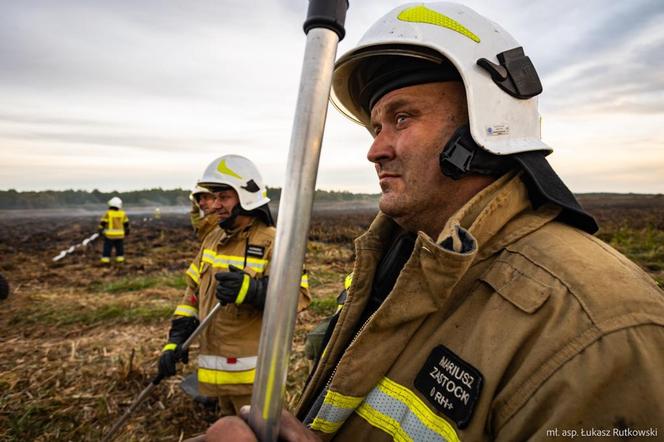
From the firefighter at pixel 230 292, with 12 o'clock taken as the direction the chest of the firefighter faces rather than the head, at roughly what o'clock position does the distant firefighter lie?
The distant firefighter is roughly at 4 o'clock from the firefighter.

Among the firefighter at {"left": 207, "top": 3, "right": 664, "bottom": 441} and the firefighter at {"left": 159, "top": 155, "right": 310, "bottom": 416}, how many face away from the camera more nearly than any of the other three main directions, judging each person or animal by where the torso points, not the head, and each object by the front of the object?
0

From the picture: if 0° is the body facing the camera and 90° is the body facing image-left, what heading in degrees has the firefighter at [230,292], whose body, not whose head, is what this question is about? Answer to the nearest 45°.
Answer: approximately 45°

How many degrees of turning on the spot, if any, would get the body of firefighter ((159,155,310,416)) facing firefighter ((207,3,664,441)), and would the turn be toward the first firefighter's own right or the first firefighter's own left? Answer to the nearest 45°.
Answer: approximately 45° to the first firefighter's own left

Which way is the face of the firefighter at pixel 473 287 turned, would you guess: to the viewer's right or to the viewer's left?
to the viewer's left

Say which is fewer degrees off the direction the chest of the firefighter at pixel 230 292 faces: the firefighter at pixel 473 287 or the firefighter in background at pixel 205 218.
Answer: the firefighter

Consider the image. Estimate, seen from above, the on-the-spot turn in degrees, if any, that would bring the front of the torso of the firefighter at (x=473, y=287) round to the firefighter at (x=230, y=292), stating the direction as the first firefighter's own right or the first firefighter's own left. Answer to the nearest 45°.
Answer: approximately 90° to the first firefighter's own right

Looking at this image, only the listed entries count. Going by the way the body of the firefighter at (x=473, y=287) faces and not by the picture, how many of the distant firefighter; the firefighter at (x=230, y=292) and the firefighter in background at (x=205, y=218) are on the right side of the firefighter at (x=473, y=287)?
3
